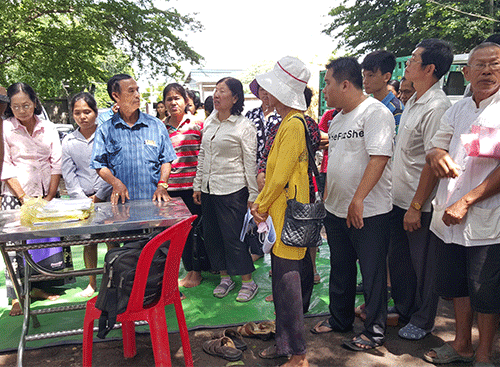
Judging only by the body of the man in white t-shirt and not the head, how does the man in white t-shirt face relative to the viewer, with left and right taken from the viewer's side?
facing the viewer and to the left of the viewer

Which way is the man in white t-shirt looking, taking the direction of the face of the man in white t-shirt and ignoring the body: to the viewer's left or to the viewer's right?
to the viewer's left

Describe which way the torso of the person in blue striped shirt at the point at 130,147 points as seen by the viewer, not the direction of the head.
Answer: toward the camera

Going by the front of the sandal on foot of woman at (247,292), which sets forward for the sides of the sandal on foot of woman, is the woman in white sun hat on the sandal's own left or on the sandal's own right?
on the sandal's own left

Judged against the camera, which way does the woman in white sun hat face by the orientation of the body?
to the viewer's left

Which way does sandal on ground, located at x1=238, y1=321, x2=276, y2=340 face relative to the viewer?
to the viewer's left

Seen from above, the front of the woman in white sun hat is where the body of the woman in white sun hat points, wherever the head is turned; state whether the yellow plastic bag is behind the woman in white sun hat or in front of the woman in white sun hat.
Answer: in front

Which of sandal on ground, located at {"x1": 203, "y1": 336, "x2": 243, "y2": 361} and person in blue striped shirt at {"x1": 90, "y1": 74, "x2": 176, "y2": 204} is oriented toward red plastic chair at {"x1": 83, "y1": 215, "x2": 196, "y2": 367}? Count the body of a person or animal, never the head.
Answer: the person in blue striped shirt

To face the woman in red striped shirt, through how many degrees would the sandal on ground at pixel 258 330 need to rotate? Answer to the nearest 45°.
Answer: approximately 45° to its right

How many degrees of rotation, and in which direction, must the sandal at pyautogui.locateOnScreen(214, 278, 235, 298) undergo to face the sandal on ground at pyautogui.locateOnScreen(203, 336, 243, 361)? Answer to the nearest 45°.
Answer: approximately 45° to its left

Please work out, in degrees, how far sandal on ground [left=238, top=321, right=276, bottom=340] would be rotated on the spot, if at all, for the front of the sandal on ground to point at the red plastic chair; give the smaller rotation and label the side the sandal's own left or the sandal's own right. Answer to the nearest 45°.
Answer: approximately 45° to the sandal's own left
